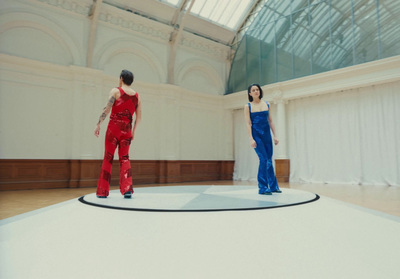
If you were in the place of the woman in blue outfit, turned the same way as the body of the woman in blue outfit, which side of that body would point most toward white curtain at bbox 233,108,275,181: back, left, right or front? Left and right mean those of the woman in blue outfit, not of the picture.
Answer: back

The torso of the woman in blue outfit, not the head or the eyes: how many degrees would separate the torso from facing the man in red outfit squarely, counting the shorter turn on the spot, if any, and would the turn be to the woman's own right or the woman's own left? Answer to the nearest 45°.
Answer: approximately 45° to the woman's own right

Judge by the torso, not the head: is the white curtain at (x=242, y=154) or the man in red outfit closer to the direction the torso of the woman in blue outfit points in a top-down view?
the man in red outfit

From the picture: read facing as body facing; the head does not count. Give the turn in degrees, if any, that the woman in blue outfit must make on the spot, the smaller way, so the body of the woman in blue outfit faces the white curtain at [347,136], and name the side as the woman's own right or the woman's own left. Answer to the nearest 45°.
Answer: approximately 135° to the woman's own left

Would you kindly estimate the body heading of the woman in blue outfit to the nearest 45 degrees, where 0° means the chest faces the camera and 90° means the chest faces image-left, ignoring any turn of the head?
approximately 0°
